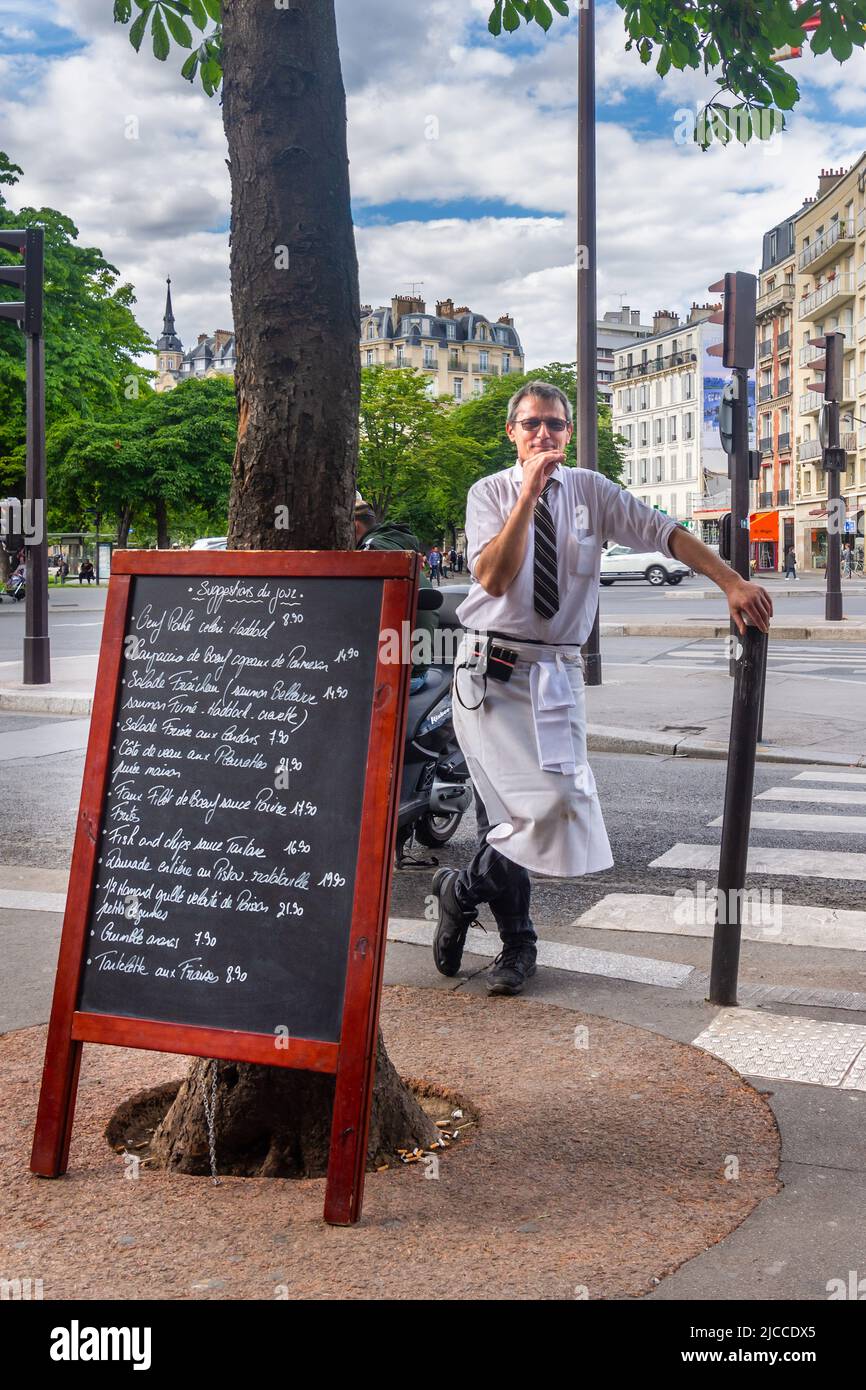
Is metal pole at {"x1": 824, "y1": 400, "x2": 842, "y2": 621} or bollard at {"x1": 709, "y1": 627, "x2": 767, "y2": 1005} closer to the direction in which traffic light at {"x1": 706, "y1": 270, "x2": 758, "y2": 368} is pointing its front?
the metal pole

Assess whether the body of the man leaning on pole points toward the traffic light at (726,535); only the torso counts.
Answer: no

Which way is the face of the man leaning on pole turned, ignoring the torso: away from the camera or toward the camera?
toward the camera

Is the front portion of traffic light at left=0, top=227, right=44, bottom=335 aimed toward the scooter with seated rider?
no

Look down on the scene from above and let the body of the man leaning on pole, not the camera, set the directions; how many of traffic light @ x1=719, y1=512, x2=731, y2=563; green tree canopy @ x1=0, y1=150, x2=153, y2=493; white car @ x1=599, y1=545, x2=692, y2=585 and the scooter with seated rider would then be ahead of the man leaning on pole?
0

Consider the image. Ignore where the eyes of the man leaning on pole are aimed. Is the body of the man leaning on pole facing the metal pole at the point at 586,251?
no

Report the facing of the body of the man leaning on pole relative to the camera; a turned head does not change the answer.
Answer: toward the camera

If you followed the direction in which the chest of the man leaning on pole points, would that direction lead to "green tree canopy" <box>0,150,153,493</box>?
no

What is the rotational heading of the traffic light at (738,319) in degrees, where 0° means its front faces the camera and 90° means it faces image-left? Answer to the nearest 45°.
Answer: approximately 135°

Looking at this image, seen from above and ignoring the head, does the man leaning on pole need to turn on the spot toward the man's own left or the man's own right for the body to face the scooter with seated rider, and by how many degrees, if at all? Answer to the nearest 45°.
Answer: approximately 180°

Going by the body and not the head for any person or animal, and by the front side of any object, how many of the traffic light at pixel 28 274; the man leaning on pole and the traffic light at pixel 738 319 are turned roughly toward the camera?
1

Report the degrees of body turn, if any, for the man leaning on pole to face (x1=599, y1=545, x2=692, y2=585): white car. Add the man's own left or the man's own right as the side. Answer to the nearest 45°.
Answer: approximately 180°

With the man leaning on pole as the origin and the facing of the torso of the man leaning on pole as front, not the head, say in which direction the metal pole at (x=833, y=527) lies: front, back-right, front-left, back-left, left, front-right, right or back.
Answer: back

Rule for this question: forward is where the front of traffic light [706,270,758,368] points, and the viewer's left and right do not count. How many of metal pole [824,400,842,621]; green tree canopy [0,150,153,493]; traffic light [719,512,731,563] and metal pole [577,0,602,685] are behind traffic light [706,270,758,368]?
0
